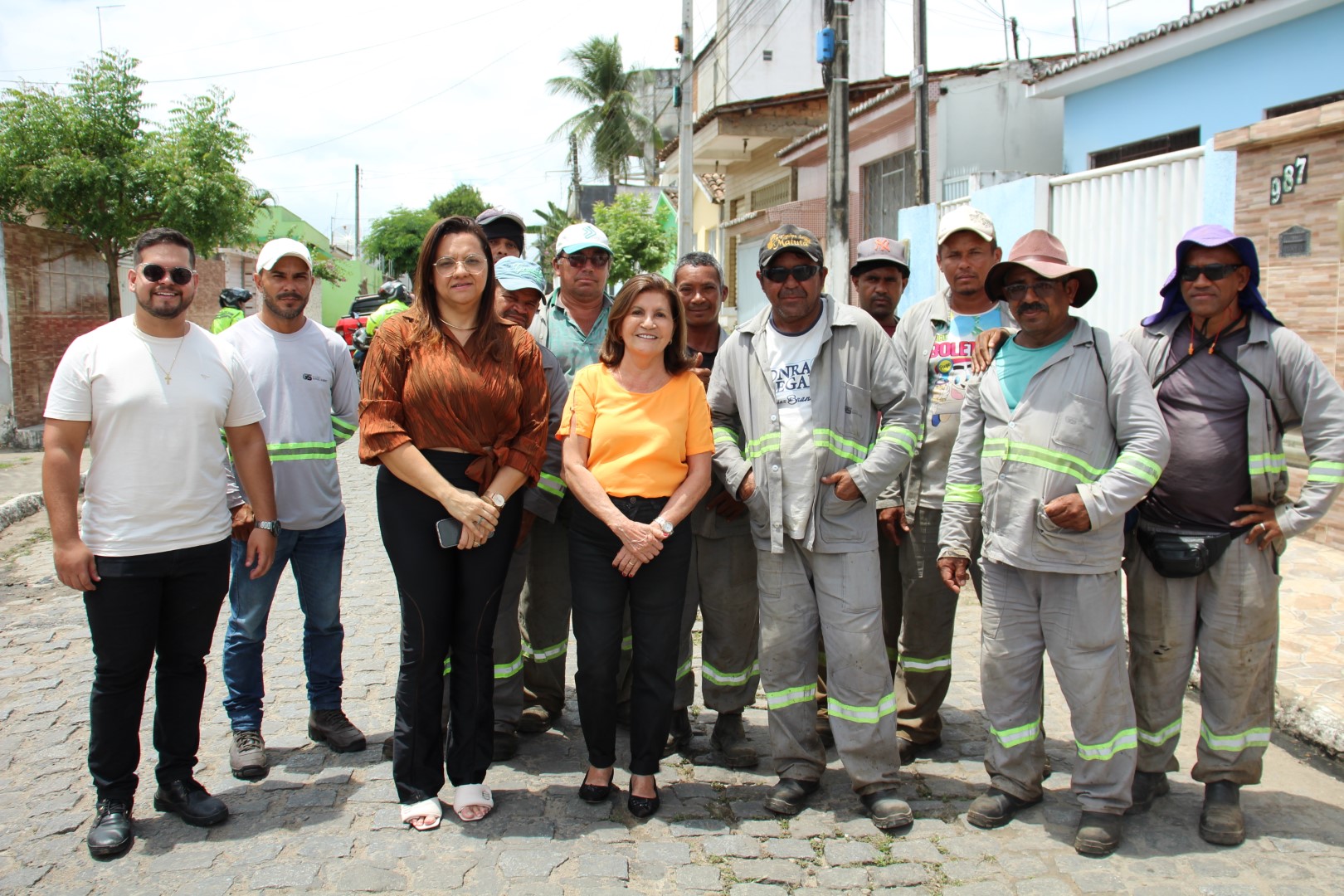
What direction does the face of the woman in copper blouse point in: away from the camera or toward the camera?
toward the camera

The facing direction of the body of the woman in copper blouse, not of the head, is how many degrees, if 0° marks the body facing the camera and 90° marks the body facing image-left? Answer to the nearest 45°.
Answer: approximately 0°

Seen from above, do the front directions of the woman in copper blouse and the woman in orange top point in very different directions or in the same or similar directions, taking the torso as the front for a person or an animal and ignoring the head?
same or similar directions

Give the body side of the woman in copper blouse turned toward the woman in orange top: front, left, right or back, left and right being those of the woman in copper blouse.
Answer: left

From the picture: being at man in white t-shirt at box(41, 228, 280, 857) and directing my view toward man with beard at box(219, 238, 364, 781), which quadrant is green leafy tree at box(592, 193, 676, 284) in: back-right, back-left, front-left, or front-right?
front-left

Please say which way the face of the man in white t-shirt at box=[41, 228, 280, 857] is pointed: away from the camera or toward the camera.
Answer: toward the camera

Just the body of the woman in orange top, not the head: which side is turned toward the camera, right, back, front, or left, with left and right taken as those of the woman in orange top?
front

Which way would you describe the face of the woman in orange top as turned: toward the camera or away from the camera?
toward the camera

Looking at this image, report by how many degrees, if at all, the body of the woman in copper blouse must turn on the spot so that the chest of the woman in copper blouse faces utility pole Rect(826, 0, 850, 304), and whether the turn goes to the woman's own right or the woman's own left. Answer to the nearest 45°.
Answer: approximately 135° to the woman's own left

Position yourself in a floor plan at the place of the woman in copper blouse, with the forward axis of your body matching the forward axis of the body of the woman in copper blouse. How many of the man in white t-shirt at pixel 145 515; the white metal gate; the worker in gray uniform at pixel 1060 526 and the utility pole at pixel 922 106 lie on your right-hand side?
1

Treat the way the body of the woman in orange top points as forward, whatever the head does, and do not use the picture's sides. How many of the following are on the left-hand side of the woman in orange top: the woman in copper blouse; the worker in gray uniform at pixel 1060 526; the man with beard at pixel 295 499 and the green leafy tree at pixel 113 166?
1

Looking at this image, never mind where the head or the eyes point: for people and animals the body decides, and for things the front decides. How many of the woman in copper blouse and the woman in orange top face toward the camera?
2

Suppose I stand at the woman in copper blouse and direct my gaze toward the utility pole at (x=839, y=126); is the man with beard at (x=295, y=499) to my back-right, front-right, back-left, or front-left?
front-left

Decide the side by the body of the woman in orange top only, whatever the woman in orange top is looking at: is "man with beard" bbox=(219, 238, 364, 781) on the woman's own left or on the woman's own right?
on the woman's own right

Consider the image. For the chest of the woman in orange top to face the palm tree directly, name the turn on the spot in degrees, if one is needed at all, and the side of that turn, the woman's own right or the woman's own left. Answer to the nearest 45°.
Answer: approximately 180°
